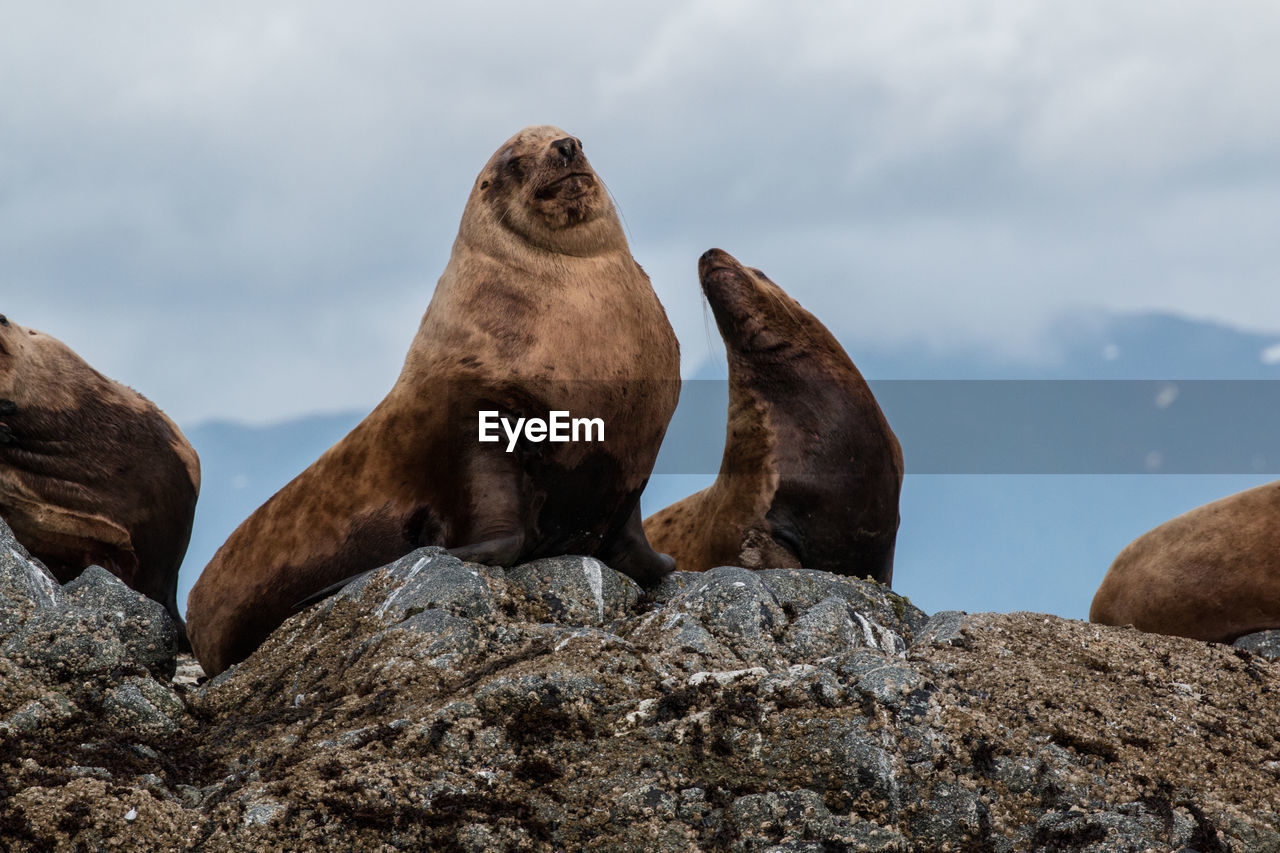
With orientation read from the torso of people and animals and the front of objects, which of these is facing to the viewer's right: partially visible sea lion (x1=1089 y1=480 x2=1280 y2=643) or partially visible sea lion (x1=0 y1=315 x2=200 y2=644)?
partially visible sea lion (x1=1089 y1=480 x2=1280 y2=643)

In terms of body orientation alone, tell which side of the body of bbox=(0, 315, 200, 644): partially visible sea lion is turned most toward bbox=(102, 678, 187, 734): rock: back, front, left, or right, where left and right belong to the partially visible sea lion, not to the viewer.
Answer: left

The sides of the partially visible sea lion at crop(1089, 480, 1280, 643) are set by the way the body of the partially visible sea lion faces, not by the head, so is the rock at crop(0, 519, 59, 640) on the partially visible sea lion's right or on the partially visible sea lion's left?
on the partially visible sea lion's right

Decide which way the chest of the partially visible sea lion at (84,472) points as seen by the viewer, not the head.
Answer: to the viewer's left

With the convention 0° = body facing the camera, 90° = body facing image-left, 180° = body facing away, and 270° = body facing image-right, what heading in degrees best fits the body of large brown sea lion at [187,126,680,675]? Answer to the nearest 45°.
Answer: approximately 315°

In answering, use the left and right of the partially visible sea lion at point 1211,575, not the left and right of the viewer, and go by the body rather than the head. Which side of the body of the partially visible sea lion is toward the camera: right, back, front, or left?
right

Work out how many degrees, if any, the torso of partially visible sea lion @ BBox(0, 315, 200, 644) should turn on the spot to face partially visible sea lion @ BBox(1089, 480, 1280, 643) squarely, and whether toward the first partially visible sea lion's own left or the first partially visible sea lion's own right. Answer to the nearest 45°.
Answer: approximately 180°

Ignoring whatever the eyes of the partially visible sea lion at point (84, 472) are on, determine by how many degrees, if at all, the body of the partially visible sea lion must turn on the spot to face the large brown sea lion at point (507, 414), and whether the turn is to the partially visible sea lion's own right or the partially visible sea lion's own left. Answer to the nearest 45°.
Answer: approximately 135° to the partially visible sea lion's own left

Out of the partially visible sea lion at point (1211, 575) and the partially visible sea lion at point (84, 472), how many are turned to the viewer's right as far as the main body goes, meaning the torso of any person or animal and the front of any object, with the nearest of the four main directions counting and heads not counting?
1

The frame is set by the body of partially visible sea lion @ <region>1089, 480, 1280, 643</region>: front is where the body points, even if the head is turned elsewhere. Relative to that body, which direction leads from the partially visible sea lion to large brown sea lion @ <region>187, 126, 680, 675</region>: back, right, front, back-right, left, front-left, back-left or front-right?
back-right
